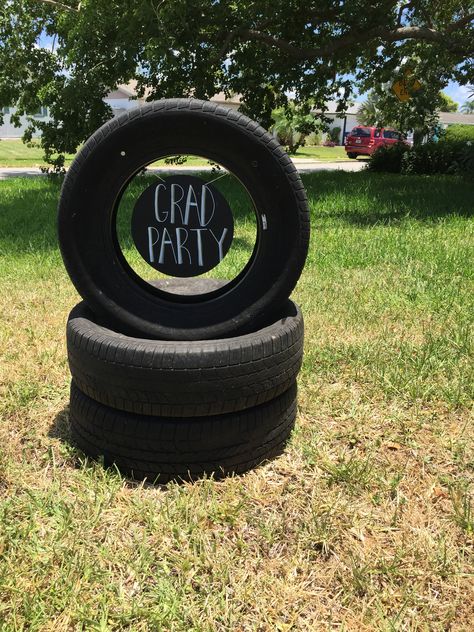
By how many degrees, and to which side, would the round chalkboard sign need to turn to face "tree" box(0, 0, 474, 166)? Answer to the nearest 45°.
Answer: approximately 180°

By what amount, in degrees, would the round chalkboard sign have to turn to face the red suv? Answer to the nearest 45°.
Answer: approximately 180°

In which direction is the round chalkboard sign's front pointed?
toward the camera

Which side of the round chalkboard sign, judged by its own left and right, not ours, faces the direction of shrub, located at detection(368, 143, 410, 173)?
back

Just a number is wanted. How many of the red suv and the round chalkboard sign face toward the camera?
1
